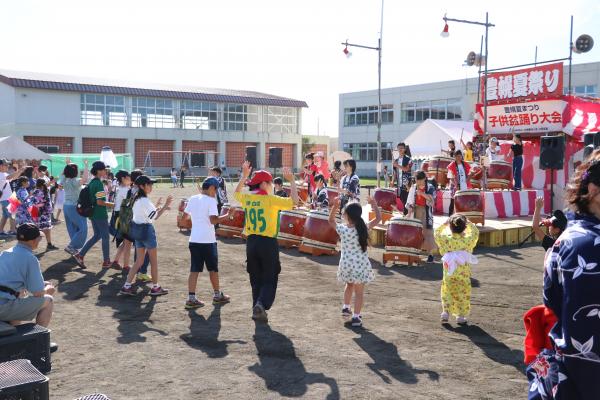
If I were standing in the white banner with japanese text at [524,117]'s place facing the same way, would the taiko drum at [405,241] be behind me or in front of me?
in front

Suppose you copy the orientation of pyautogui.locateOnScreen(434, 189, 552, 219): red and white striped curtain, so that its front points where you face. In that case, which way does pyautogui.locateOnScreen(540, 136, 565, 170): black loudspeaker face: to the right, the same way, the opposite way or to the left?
the same way

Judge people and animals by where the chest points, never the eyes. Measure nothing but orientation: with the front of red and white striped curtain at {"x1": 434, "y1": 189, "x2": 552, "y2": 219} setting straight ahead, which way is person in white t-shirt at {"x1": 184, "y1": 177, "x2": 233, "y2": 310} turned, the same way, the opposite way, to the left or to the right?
the opposite way

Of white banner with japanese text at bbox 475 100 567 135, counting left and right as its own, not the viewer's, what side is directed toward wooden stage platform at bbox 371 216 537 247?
front

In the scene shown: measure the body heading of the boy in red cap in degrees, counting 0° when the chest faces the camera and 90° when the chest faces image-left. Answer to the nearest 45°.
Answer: approximately 225°

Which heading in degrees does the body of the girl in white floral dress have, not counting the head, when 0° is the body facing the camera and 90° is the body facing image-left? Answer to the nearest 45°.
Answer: approximately 135°

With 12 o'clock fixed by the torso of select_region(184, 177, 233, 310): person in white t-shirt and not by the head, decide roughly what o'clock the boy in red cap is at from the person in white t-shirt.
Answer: The boy in red cap is roughly at 3 o'clock from the person in white t-shirt.

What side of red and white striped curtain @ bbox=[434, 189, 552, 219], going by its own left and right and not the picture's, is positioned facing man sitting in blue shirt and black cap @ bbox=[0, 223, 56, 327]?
front

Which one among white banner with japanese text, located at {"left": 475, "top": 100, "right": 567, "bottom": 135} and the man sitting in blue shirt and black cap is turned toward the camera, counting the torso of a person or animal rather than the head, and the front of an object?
the white banner with japanese text

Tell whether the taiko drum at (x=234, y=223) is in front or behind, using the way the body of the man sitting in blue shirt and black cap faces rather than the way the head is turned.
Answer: in front

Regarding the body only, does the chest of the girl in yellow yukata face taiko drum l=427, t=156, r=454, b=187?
yes

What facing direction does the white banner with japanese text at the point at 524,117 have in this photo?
toward the camera

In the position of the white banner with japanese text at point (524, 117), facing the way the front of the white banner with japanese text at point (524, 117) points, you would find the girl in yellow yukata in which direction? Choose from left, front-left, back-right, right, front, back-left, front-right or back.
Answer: front

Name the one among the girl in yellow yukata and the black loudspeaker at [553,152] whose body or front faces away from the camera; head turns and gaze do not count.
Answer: the girl in yellow yukata

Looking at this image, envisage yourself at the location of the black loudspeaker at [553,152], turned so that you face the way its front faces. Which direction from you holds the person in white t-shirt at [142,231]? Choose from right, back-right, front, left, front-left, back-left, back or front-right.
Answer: front-right

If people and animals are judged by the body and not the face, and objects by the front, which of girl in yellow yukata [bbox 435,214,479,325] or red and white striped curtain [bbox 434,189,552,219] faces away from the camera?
the girl in yellow yukata

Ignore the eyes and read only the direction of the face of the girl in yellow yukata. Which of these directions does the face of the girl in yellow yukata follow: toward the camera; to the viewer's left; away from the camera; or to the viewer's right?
away from the camera
